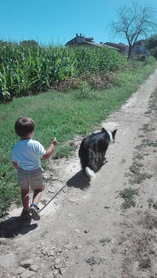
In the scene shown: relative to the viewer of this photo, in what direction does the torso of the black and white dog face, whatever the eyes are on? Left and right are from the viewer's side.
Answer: facing away from the viewer and to the right of the viewer

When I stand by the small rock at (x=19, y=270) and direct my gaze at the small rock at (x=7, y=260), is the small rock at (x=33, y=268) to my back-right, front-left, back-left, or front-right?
back-right

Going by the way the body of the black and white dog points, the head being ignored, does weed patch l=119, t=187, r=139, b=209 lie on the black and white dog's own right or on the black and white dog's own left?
on the black and white dog's own right

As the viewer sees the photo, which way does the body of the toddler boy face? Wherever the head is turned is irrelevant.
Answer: away from the camera
